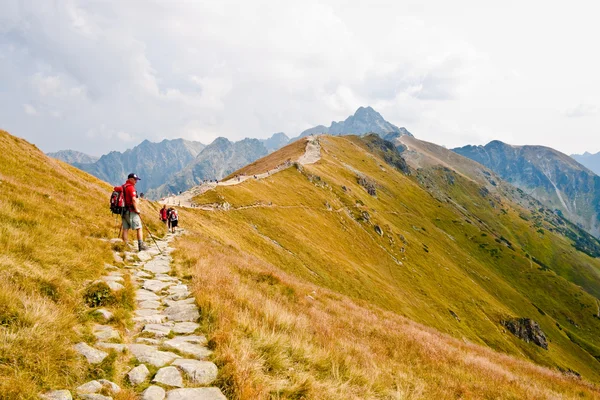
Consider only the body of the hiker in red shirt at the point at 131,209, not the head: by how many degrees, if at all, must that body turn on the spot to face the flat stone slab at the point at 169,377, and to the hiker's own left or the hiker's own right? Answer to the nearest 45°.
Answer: approximately 90° to the hiker's own right

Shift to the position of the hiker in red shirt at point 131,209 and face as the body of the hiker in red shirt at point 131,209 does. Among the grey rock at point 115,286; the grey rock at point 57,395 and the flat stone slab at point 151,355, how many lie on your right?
3

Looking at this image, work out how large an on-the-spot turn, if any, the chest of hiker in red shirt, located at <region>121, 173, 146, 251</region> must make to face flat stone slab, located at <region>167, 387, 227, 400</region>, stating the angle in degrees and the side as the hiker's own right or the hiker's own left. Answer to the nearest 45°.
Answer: approximately 90° to the hiker's own right

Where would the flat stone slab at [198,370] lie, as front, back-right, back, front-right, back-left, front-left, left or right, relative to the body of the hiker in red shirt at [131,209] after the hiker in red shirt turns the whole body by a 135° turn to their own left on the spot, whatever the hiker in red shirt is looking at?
back-left

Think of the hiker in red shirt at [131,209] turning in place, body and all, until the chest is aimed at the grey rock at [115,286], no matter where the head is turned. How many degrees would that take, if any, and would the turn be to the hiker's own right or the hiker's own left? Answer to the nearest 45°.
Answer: approximately 90° to the hiker's own right

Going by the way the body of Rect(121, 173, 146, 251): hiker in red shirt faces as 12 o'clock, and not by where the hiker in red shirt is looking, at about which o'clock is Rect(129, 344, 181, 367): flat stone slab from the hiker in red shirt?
The flat stone slab is roughly at 3 o'clock from the hiker in red shirt.

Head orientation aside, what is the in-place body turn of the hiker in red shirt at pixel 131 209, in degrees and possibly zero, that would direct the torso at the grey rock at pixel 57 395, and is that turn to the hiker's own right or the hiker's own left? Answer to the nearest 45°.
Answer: approximately 90° to the hiker's own right

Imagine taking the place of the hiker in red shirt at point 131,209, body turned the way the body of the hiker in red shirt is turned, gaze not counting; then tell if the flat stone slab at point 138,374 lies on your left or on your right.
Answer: on your right

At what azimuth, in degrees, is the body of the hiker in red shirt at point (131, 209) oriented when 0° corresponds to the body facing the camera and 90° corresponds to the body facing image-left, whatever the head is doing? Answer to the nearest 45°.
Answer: approximately 270°
